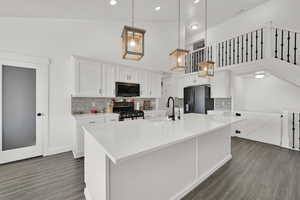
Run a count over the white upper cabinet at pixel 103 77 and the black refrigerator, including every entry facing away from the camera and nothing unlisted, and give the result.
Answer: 0

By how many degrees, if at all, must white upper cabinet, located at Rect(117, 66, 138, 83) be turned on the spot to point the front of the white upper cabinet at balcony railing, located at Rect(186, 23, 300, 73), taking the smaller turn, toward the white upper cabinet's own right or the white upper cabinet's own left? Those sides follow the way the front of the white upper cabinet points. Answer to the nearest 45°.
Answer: approximately 45° to the white upper cabinet's own left

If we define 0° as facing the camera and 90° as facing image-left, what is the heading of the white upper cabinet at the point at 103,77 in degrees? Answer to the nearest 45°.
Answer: approximately 315°

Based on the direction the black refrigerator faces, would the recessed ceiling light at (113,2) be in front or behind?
in front

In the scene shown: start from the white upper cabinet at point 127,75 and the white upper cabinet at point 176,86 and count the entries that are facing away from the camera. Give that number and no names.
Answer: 0

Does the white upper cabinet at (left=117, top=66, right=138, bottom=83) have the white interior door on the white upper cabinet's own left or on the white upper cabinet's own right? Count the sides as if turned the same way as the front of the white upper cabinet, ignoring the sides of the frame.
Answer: on the white upper cabinet's own right

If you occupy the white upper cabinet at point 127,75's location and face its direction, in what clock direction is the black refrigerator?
The black refrigerator is roughly at 10 o'clock from the white upper cabinet.

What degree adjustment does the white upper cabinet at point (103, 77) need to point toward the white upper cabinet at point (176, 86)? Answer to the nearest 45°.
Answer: approximately 90° to its left

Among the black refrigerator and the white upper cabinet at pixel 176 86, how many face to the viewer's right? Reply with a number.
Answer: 0
